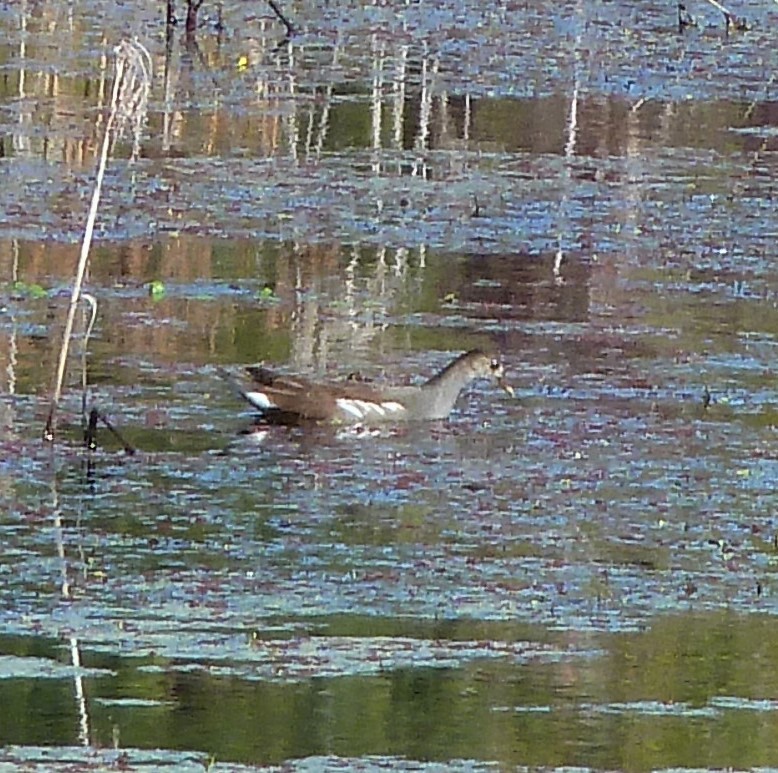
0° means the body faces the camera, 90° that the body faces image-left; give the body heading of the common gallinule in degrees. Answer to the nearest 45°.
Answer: approximately 270°

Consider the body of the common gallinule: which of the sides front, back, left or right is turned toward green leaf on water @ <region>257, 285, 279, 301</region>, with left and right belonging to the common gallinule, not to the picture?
left

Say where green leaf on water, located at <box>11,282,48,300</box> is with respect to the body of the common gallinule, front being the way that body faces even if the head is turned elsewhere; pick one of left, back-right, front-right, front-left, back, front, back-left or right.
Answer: back-left
